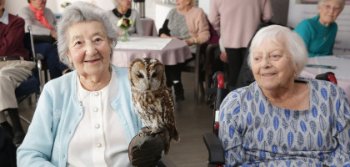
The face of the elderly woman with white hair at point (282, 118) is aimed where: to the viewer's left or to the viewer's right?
to the viewer's left

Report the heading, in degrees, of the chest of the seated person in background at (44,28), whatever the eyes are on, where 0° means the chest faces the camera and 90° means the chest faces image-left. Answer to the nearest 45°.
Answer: approximately 315°

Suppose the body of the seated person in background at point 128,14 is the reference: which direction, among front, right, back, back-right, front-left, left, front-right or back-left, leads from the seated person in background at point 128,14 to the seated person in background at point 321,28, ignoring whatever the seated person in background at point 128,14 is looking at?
front-left

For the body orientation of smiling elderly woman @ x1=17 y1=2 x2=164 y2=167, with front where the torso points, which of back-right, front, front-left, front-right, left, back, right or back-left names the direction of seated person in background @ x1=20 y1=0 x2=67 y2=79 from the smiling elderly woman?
back

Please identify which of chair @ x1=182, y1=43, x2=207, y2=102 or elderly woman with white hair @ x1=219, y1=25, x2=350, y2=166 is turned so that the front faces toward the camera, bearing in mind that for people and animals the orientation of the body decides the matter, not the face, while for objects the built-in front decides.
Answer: the elderly woman with white hair

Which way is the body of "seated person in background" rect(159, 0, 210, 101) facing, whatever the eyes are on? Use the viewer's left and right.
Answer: facing the viewer and to the left of the viewer

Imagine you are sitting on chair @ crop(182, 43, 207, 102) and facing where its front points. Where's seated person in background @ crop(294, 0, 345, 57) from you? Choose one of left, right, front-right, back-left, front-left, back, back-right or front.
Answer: back-left

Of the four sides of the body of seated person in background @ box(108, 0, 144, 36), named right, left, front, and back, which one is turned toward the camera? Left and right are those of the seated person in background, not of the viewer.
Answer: front

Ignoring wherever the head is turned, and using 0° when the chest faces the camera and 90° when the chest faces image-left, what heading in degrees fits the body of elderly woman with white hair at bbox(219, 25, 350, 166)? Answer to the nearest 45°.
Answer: approximately 0°

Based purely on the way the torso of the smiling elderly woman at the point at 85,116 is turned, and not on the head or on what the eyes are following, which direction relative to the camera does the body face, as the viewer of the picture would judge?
toward the camera

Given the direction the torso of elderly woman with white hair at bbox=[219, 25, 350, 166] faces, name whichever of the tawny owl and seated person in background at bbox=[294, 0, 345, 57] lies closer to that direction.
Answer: the tawny owl

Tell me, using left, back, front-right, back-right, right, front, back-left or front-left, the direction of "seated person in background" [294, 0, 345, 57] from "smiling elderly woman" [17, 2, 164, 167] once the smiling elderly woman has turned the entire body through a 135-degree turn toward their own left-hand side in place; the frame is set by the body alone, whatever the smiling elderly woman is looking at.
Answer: front
